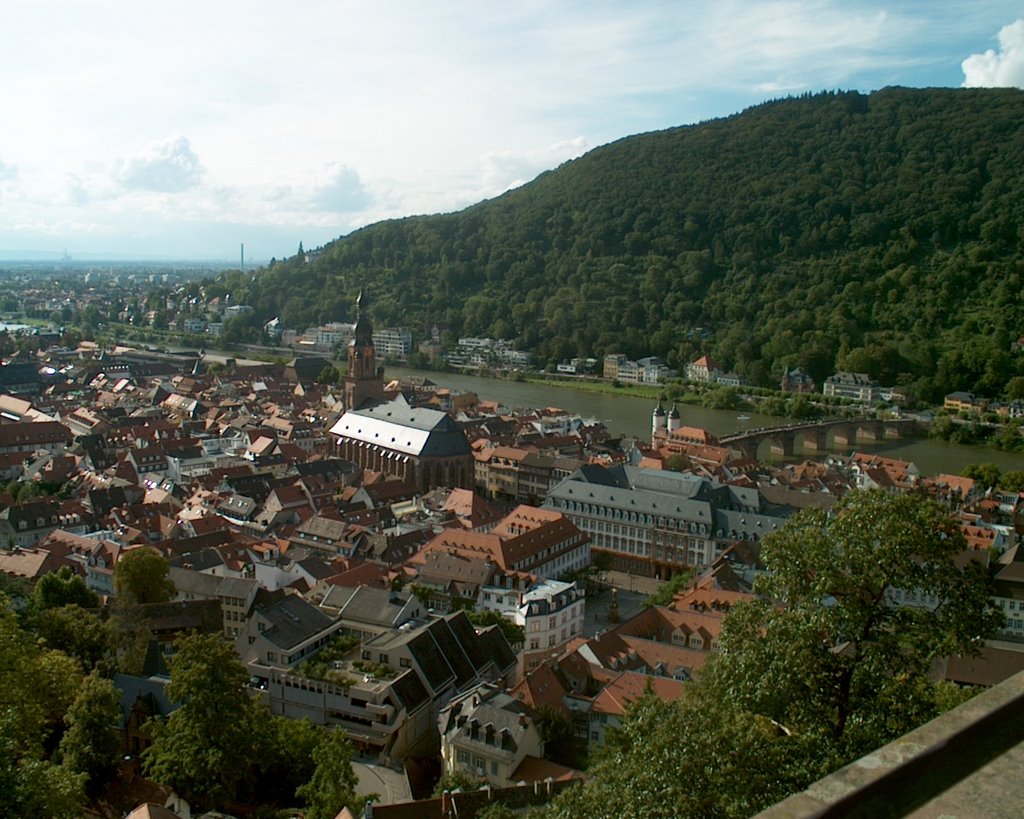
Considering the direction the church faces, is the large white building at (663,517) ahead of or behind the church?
behind

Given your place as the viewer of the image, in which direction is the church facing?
facing away from the viewer and to the left of the viewer

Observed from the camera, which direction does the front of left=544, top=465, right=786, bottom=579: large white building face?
facing the viewer and to the left of the viewer

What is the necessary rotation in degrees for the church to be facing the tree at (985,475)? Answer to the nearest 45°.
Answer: approximately 135° to its right

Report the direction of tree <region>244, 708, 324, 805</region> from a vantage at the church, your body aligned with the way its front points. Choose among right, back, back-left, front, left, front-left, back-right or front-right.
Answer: back-left

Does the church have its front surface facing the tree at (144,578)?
no

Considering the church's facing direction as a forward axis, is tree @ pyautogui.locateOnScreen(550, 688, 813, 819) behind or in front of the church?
behind

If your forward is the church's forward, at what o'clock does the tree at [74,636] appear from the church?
The tree is roughly at 8 o'clock from the church.

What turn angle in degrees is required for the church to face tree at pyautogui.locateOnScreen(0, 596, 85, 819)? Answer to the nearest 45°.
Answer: approximately 135° to its left

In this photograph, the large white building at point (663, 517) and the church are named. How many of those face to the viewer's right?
0

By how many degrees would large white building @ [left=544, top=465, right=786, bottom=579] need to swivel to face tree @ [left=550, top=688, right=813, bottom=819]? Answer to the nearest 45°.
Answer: approximately 45° to its left

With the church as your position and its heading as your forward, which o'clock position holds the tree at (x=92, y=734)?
The tree is roughly at 8 o'clock from the church.

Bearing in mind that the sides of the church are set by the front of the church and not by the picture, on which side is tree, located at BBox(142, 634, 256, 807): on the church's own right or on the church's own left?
on the church's own left

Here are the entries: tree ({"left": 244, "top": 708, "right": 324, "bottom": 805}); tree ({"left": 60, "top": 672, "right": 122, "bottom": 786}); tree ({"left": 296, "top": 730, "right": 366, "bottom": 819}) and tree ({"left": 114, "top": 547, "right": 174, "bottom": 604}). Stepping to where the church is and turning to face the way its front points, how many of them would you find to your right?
0

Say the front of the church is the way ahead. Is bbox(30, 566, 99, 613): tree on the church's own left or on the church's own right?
on the church's own left
